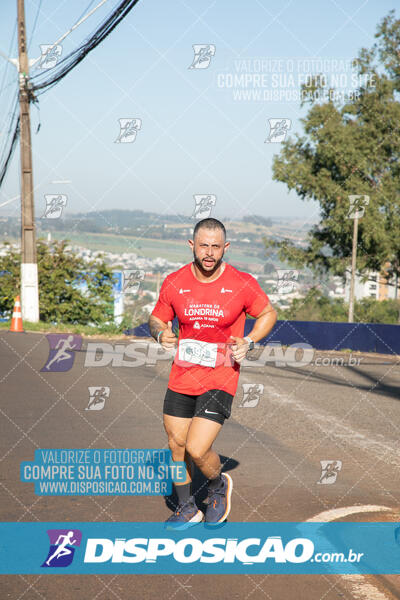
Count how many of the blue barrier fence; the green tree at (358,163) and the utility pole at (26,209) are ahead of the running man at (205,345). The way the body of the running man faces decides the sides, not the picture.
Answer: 0

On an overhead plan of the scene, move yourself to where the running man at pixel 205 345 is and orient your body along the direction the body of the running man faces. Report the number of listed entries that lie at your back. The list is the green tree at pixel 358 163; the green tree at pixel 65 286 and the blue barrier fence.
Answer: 3

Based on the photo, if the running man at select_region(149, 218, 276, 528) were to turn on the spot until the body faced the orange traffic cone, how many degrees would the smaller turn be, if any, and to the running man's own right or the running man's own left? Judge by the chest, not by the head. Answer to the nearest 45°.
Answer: approximately 180°

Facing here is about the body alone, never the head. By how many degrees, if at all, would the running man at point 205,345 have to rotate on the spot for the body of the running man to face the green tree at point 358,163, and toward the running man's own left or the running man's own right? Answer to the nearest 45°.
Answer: approximately 180°

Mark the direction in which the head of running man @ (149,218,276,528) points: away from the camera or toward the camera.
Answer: toward the camera

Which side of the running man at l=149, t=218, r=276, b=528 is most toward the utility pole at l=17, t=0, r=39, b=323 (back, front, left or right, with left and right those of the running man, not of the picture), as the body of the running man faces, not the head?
back

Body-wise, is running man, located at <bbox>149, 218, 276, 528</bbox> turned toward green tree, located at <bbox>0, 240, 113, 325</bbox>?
no

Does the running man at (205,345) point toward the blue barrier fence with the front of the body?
no

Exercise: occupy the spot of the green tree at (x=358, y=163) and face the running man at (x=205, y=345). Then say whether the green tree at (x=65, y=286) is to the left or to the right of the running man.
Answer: right

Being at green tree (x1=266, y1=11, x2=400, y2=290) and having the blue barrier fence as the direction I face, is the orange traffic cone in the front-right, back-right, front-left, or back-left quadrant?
front-right

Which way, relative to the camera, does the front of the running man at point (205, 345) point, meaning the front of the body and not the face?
toward the camera
